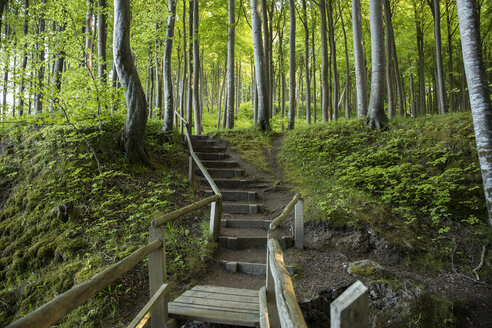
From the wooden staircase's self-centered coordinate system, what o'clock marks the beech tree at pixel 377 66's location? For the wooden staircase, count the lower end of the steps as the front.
The beech tree is roughly at 8 o'clock from the wooden staircase.

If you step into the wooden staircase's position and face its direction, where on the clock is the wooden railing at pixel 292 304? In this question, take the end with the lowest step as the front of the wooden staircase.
The wooden railing is roughly at 12 o'clock from the wooden staircase.

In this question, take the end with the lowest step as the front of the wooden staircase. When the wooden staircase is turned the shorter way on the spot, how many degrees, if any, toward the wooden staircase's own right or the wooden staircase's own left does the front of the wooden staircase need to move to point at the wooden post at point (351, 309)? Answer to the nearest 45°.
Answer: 0° — it already faces it

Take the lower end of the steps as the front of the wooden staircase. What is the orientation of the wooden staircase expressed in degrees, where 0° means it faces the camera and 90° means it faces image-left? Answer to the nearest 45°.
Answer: approximately 0°
